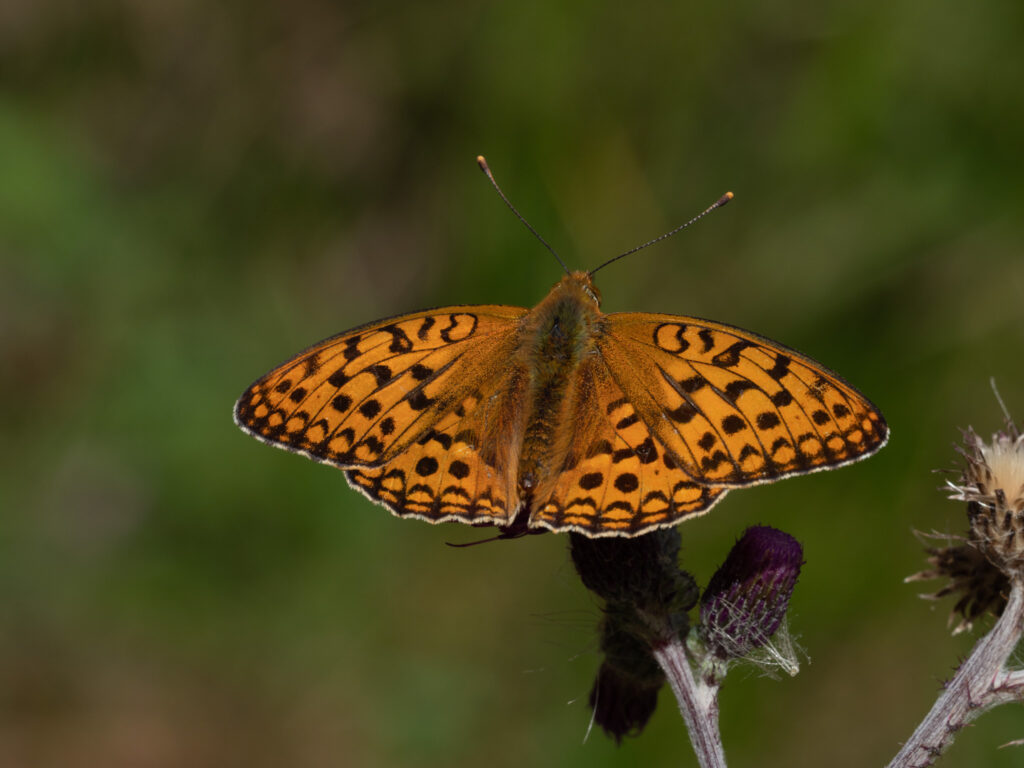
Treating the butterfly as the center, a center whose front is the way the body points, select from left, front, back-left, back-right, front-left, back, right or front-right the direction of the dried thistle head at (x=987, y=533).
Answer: right

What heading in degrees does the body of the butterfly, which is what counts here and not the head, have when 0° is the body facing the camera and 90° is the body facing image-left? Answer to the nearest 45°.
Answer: approximately 180°
